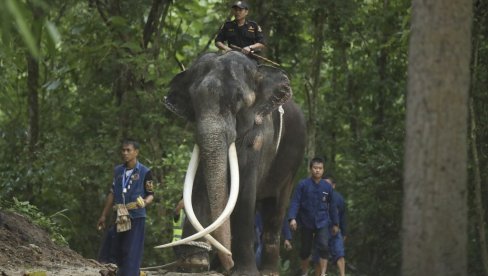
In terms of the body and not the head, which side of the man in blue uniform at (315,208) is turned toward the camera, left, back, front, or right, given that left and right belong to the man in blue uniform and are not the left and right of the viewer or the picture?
front

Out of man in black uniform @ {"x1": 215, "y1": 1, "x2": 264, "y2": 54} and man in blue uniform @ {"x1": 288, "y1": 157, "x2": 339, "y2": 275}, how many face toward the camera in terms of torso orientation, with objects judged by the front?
2

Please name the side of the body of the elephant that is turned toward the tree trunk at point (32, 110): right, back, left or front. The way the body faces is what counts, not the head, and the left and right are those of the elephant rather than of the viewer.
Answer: right

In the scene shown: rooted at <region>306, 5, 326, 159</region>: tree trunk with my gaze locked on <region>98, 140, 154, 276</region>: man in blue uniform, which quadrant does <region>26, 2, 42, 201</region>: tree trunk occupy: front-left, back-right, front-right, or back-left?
front-right

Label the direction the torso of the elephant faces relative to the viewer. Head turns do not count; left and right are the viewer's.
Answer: facing the viewer and to the left of the viewer

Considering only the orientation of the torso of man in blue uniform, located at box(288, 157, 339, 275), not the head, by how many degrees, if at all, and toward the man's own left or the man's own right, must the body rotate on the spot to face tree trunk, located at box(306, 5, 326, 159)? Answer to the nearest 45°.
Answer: approximately 180°

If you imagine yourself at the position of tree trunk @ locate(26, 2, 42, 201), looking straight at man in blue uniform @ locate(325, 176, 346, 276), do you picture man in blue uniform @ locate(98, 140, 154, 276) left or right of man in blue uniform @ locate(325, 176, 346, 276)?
right

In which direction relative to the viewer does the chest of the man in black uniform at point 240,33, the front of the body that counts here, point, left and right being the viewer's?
facing the viewer

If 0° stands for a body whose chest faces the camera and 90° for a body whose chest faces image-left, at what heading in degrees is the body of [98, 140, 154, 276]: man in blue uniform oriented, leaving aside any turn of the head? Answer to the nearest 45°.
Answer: approximately 45°

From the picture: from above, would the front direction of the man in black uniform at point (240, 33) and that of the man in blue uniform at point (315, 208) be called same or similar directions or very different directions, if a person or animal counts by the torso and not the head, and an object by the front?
same or similar directions
